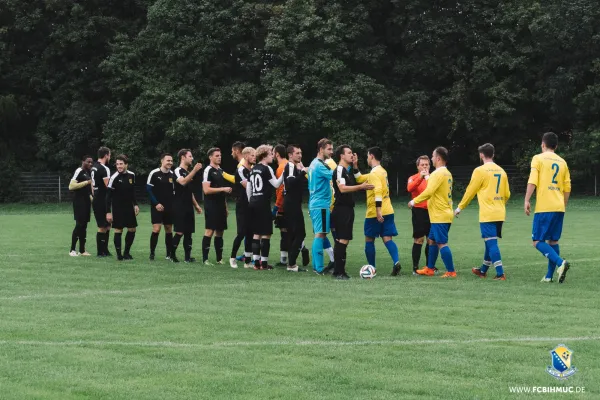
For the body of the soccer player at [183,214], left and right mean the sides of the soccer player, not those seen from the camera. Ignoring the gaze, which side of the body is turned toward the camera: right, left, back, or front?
right

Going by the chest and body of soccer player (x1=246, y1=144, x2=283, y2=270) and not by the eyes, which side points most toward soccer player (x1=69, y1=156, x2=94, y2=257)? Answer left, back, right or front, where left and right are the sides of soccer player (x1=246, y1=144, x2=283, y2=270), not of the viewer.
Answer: left

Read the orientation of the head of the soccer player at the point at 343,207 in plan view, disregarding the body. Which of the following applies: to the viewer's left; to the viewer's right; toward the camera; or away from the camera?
to the viewer's right

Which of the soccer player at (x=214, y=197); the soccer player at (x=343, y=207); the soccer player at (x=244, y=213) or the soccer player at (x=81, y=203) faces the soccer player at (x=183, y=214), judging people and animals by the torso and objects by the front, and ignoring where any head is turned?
the soccer player at (x=81, y=203)

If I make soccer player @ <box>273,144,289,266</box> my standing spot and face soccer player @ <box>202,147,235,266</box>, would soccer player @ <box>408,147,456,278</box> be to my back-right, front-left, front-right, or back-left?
back-left

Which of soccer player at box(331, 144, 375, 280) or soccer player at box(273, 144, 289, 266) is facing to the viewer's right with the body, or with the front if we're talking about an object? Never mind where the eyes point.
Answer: soccer player at box(331, 144, 375, 280)

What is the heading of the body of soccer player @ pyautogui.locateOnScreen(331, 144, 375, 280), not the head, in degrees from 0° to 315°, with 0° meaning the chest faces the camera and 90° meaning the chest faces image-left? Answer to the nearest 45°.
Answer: approximately 270°

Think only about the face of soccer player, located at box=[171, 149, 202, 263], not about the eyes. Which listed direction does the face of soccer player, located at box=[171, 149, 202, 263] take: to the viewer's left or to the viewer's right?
to the viewer's right

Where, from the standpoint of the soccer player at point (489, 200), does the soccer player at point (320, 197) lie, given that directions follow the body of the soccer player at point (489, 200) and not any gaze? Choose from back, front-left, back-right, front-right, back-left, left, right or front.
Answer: front-left

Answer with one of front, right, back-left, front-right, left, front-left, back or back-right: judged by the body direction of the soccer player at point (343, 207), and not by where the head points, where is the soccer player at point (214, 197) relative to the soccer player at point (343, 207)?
back-left

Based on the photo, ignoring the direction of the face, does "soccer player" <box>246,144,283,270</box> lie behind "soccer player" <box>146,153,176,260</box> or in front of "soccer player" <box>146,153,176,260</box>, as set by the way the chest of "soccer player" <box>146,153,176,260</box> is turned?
in front

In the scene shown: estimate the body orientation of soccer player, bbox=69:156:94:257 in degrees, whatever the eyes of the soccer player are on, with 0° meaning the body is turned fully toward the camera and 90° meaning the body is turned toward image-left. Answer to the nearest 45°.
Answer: approximately 315°
